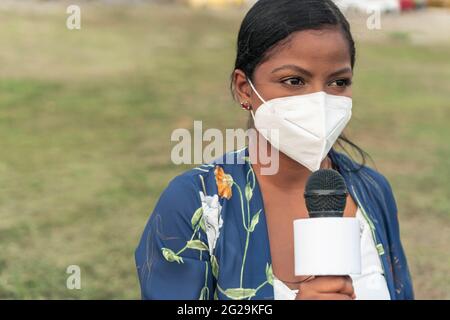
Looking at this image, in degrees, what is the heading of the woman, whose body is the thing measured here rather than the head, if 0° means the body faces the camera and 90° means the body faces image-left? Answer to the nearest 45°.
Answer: approximately 315°
